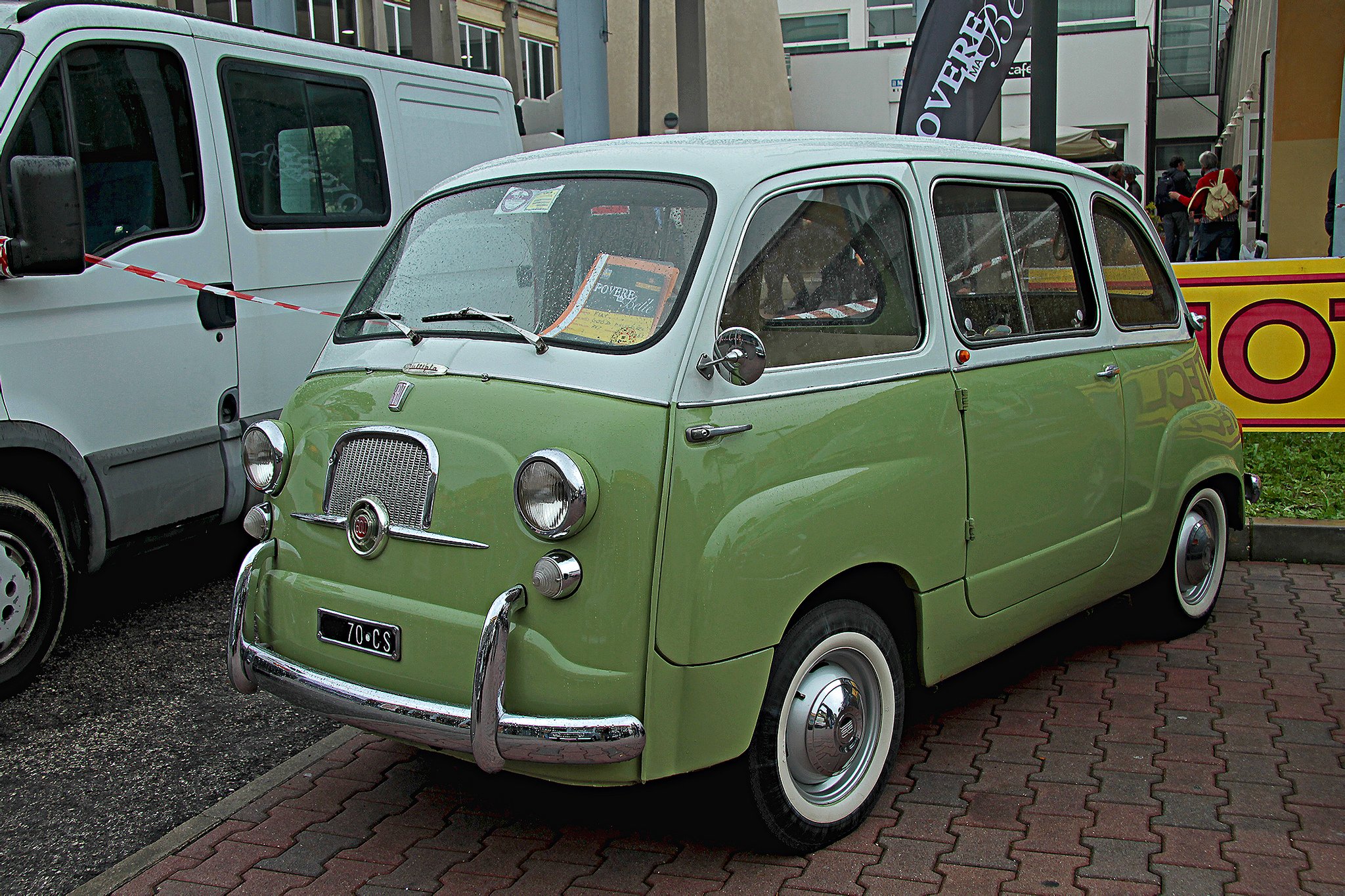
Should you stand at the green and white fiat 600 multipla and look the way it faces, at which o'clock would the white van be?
The white van is roughly at 3 o'clock from the green and white fiat 600 multipla.

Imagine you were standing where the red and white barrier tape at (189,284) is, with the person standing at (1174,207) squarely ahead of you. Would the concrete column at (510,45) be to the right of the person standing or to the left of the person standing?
left

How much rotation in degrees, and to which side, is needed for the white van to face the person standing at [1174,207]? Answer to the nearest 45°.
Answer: approximately 180°

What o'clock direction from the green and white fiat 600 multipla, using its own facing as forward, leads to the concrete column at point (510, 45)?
The concrete column is roughly at 4 o'clock from the green and white fiat 600 multipla.

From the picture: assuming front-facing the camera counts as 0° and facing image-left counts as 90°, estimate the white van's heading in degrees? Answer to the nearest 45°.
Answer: approximately 45°

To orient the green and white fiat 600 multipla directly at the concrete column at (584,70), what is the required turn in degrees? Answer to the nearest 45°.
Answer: approximately 135° to its right

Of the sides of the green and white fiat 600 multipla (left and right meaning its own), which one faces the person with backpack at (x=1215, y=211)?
back

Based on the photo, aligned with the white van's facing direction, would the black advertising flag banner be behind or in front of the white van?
behind

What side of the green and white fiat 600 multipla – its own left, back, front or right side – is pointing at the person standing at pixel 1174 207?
back

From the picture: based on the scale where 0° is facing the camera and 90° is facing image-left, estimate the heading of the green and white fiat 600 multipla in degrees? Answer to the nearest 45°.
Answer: approximately 45°

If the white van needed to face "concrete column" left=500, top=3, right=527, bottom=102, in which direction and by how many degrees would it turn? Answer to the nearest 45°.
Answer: approximately 135° to its right
